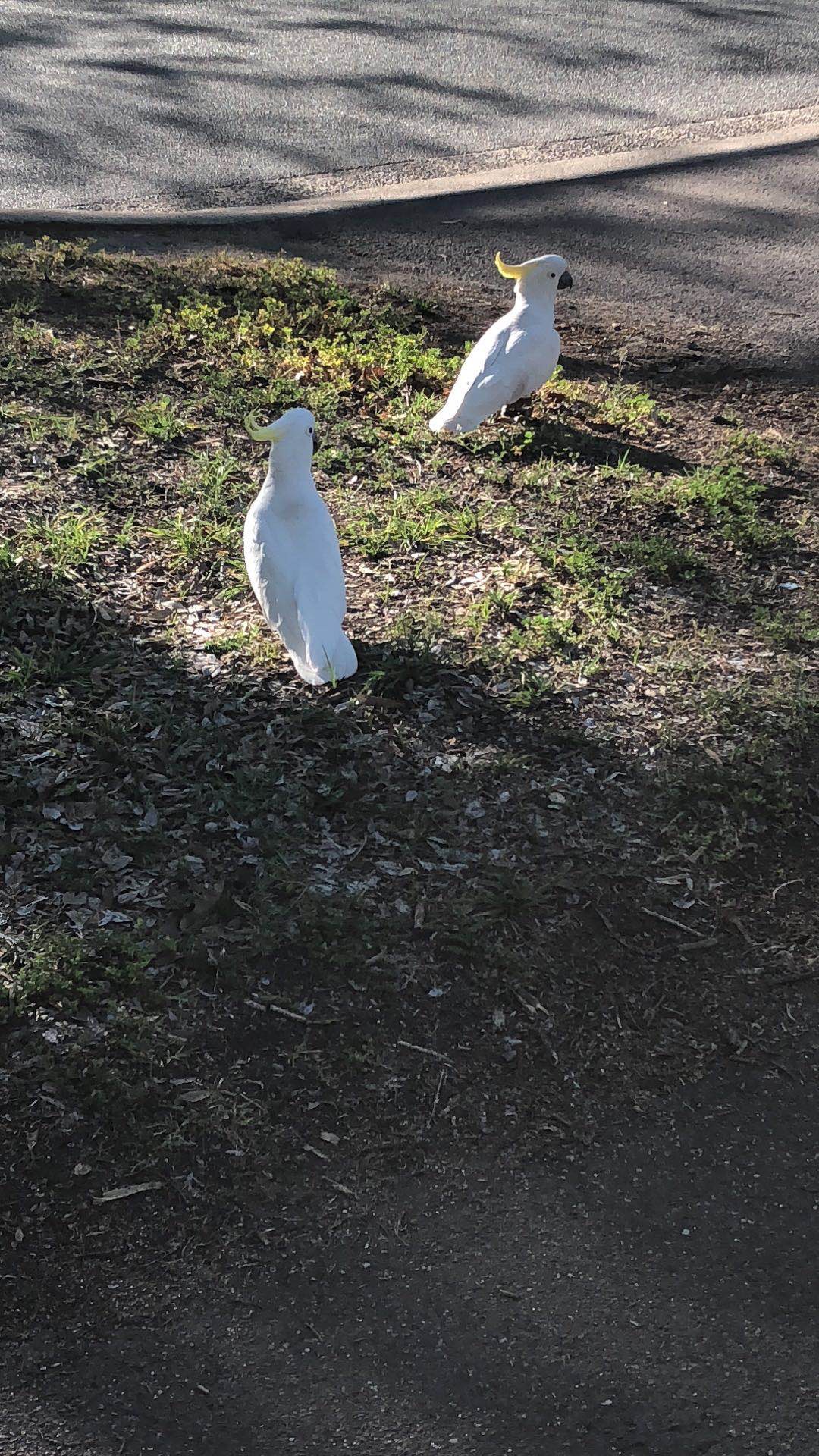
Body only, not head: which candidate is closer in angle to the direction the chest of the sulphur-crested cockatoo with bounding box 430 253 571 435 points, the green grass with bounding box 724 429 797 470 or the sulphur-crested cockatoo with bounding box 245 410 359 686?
the green grass

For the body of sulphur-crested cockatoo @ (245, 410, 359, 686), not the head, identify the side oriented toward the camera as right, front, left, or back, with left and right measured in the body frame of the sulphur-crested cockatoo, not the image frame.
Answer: back

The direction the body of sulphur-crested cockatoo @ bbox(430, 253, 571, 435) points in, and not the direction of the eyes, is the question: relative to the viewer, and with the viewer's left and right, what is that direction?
facing to the right of the viewer

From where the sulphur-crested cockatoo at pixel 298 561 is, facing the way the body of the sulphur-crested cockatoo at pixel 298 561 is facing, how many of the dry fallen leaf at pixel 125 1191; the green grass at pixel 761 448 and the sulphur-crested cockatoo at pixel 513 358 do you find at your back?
1

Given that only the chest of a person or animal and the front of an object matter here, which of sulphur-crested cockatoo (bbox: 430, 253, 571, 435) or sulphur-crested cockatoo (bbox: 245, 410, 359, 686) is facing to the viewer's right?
sulphur-crested cockatoo (bbox: 430, 253, 571, 435)

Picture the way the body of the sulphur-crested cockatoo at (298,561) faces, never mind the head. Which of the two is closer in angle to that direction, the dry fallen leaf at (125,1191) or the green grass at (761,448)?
the green grass

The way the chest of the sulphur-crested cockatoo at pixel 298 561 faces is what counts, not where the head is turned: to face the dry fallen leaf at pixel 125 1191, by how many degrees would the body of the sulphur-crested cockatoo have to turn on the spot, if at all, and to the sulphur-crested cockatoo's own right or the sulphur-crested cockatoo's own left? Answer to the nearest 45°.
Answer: approximately 180°

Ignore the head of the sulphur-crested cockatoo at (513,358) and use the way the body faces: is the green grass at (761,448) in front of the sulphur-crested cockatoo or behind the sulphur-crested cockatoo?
in front

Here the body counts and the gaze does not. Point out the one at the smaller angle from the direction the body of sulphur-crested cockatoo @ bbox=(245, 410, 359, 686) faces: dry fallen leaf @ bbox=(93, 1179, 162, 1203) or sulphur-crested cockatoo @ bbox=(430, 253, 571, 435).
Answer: the sulphur-crested cockatoo
